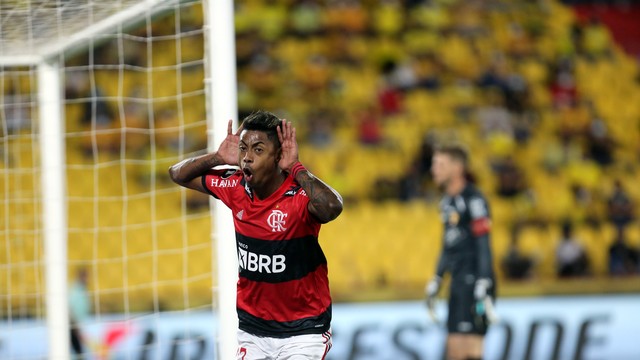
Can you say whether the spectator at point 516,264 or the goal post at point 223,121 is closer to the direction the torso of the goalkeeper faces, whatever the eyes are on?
the goal post

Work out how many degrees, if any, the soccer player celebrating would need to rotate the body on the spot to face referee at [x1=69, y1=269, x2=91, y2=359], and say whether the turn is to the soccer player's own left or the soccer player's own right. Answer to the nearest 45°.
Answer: approximately 135° to the soccer player's own right

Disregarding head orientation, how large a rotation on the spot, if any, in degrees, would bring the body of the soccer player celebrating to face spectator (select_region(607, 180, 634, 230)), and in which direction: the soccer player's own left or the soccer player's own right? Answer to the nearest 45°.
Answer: approximately 180°

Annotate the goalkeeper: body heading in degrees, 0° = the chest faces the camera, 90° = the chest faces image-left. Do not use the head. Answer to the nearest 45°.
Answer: approximately 45°

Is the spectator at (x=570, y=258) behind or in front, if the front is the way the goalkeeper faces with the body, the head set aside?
behind

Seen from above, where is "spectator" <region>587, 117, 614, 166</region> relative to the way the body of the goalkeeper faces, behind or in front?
behind

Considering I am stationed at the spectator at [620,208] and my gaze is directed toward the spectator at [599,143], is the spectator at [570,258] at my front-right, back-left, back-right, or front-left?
back-left

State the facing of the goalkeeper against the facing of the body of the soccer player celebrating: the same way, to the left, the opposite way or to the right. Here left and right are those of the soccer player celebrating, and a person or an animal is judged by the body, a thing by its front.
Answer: the same way

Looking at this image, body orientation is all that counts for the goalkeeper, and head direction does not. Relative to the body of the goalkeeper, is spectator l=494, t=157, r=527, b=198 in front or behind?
behind
